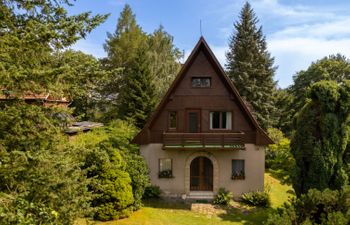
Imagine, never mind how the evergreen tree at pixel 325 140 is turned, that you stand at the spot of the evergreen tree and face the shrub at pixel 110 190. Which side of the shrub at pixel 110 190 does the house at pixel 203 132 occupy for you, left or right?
right

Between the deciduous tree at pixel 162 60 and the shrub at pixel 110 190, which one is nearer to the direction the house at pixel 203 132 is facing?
the shrub

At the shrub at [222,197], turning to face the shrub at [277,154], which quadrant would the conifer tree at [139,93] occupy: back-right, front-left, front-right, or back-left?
front-left

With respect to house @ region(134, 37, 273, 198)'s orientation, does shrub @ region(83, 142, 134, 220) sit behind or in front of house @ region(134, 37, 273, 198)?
in front

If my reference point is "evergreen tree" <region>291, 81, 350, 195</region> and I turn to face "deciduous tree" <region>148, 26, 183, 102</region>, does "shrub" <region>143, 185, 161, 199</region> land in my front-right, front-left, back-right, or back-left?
front-left

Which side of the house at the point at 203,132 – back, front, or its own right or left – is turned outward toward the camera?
front

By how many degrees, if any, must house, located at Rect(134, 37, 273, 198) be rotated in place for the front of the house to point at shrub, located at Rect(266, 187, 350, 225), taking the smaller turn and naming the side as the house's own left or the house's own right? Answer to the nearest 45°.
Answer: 0° — it already faces it

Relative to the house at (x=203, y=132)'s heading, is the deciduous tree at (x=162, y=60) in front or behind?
behind

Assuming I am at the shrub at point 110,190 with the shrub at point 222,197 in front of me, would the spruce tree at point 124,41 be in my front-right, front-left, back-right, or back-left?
front-left

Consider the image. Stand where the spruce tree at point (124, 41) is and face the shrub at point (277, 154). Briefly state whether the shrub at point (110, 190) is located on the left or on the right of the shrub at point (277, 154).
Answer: right

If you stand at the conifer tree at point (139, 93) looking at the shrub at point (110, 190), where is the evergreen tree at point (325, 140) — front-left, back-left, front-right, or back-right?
front-left
